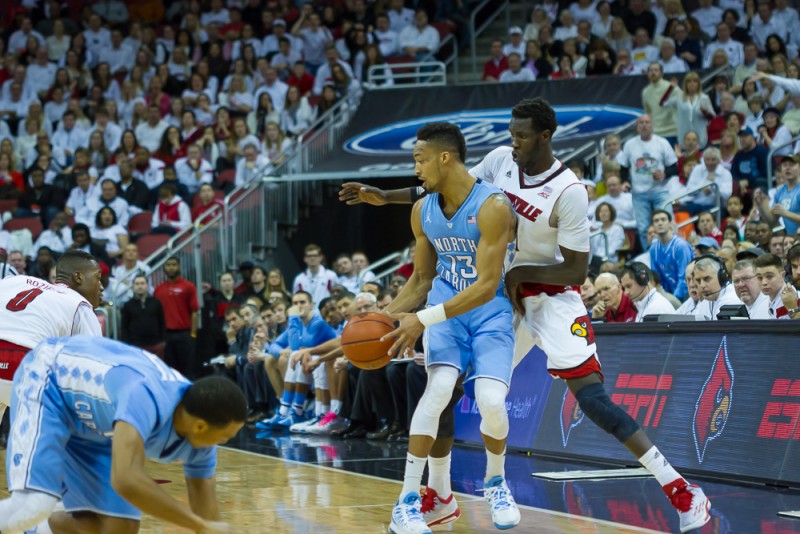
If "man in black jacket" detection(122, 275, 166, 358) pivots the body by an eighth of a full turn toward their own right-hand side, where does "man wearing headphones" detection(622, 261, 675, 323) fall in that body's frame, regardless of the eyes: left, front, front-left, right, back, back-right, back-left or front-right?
left

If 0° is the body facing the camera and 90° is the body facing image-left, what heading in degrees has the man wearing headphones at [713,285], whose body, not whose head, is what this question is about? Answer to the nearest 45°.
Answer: approximately 45°

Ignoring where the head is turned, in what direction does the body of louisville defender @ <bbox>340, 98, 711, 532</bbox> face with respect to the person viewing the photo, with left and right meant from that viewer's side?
facing the viewer and to the left of the viewer

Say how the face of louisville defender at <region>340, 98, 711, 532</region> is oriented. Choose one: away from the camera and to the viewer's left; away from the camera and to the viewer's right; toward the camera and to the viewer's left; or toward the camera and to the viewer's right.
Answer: toward the camera and to the viewer's left

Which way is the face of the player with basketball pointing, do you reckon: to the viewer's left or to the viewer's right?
to the viewer's left

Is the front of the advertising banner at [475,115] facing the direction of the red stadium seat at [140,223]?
no

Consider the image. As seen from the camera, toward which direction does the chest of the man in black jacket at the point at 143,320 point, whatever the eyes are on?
toward the camera

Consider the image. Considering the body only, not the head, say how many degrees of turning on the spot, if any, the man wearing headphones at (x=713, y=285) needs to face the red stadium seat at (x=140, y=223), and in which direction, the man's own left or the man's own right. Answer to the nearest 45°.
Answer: approximately 90° to the man's own right

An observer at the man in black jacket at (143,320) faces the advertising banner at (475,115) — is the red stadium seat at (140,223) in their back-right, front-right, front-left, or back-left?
front-left

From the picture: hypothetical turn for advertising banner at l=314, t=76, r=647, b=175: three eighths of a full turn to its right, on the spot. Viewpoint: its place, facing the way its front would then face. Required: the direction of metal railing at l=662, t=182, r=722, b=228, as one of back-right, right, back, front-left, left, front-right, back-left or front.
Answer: back

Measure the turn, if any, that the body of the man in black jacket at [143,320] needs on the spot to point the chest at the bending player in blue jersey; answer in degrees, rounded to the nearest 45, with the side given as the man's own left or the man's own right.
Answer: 0° — they already face them

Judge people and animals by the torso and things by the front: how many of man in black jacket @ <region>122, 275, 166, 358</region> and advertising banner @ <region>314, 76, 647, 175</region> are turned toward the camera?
2

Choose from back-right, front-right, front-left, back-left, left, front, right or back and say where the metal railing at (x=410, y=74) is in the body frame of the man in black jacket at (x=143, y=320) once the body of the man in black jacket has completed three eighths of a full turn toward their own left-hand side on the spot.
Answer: front

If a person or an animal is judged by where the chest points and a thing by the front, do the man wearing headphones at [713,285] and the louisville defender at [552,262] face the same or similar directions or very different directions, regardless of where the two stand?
same or similar directions

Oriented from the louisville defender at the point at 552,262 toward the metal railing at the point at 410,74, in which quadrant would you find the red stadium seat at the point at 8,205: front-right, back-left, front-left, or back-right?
front-left

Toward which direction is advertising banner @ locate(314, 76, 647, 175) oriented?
toward the camera

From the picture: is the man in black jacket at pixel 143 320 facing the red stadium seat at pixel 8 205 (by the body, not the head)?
no

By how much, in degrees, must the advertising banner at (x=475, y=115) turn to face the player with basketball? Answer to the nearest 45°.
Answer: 0° — it already faces them
